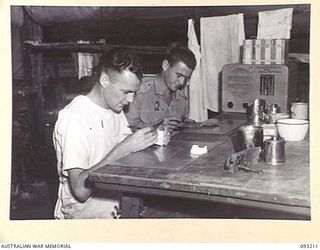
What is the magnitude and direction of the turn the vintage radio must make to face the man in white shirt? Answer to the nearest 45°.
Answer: approximately 45° to its right

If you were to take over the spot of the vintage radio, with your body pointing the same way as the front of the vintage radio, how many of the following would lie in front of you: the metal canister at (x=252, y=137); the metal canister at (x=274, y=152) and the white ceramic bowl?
3

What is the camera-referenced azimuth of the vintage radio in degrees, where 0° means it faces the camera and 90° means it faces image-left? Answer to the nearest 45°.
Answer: approximately 0°

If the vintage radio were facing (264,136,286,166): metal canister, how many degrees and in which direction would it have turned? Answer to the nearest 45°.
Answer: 0° — it already faces it

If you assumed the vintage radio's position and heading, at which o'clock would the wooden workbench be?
The wooden workbench is roughly at 12 o'clock from the vintage radio.

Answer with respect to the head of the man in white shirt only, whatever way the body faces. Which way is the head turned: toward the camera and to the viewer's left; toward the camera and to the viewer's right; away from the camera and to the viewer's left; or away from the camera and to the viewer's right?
toward the camera and to the viewer's right

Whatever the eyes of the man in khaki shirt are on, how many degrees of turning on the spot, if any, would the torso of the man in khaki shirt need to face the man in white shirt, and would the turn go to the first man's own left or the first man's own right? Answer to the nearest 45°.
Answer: approximately 45° to the first man's own right
